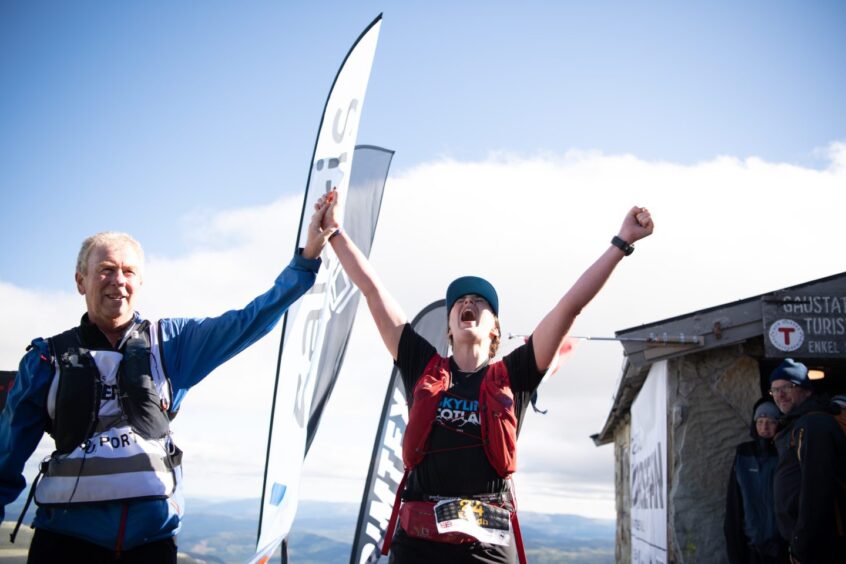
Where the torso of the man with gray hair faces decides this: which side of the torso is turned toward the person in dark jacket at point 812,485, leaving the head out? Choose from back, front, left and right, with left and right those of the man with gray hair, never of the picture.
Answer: left

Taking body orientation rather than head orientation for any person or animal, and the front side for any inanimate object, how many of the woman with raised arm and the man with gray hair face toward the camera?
2

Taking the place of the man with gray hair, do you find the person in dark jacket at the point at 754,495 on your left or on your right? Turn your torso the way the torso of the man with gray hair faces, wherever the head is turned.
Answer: on your left

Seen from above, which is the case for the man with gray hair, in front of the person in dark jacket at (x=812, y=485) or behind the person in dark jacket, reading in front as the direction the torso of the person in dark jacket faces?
in front

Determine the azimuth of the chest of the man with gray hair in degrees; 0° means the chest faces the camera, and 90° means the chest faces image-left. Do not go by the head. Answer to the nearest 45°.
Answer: approximately 0°

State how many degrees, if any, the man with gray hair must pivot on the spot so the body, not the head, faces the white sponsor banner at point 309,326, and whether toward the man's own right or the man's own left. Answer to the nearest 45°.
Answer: approximately 135° to the man's own left

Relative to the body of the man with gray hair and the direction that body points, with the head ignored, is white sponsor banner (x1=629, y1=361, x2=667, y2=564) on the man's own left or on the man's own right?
on the man's own left

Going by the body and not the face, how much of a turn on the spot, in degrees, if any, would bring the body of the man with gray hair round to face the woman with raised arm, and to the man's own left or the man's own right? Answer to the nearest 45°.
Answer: approximately 90° to the man's own left

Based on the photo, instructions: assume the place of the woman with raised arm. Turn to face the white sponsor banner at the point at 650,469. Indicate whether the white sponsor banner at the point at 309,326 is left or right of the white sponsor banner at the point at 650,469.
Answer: left

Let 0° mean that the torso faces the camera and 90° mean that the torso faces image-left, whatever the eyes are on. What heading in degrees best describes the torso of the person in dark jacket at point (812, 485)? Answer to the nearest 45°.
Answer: approximately 45°

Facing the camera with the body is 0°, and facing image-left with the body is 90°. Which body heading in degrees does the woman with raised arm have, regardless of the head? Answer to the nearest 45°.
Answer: approximately 0°
